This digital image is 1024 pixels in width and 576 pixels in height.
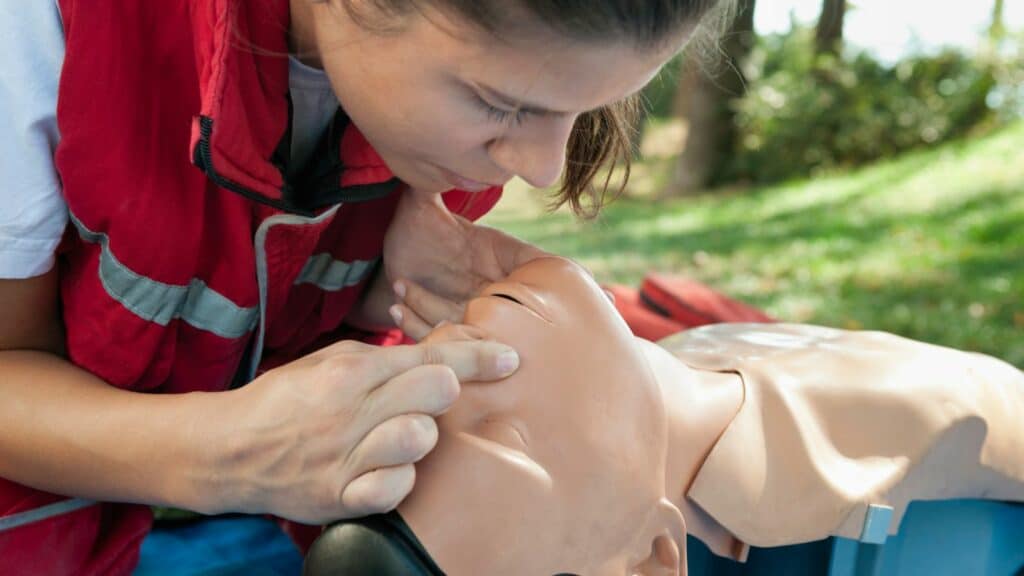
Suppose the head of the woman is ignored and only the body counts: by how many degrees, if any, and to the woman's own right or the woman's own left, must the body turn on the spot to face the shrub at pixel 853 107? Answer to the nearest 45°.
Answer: approximately 90° to the woman's own left

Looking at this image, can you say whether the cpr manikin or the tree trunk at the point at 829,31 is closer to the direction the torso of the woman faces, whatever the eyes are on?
the cpr manikin

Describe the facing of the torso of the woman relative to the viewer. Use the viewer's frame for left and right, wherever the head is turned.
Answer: facing the viewer and to the right of the viewer

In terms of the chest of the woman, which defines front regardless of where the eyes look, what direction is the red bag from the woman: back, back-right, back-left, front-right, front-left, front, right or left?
left

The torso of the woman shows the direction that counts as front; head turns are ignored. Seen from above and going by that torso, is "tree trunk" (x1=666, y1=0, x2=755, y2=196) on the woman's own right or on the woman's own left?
on the woman's own left

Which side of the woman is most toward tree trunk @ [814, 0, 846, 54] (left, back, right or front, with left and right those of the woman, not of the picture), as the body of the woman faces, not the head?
left

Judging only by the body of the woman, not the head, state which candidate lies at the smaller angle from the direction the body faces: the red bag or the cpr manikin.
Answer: the cpr manikin

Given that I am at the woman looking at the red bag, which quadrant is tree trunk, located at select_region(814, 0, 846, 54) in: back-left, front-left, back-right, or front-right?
front-left
